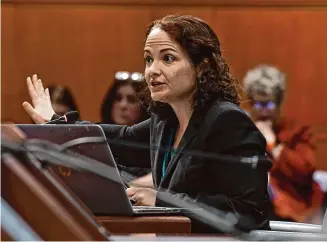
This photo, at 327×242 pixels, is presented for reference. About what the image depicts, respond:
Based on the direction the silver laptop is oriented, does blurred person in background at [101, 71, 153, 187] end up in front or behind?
in front

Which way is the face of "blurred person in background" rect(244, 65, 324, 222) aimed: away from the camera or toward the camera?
toward the camera

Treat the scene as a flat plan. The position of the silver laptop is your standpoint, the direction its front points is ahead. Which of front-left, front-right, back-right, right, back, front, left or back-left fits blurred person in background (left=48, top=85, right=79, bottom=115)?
front-left

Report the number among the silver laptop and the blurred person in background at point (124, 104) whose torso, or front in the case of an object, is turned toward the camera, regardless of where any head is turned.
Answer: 1

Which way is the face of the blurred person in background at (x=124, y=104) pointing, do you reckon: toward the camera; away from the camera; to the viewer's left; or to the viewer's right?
toward the camera

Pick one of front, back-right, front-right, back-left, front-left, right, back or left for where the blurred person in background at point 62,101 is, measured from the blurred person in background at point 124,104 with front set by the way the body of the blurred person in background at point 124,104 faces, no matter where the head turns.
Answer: back-right

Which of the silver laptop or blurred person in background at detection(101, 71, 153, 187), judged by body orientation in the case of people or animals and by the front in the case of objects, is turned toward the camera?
the blurred person in background

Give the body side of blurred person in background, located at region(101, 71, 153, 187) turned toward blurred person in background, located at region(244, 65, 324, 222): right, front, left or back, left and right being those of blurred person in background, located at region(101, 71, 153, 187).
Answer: left

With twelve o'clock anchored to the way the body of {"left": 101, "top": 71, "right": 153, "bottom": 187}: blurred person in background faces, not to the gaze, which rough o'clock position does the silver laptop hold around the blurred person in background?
The silver laptop is roughly at 12 o'clock from the blurred person in background.

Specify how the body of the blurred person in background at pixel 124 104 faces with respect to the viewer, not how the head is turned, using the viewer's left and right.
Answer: facing the viewer
